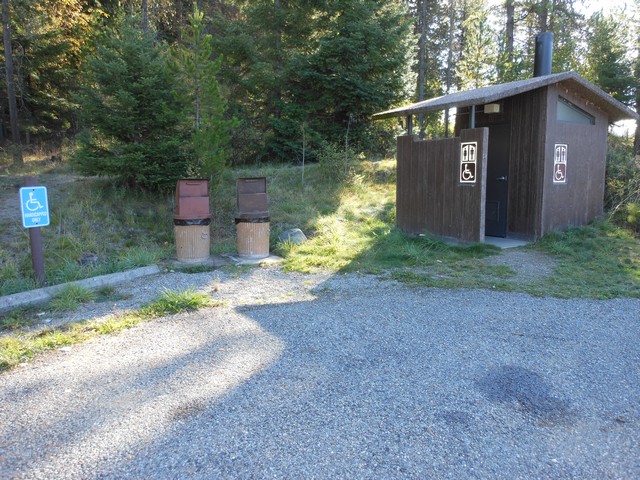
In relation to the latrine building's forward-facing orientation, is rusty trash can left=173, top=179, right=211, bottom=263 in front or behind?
in front

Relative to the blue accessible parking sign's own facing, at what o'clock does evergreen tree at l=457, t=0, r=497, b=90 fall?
The evergreen tree is roughly at 8 o'clock from the blue accessible parking sign.

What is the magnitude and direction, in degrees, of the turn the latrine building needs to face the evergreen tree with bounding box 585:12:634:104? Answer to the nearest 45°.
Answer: approximately 135° to its right

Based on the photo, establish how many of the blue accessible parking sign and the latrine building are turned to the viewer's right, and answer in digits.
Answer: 0

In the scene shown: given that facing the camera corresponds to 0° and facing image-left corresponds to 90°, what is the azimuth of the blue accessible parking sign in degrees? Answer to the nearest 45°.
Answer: approximately 0°

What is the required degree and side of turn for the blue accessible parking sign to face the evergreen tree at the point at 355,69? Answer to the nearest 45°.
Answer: approximately 135° to its left

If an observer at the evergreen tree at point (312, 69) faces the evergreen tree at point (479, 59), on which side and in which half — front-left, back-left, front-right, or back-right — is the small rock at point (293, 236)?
back-right
